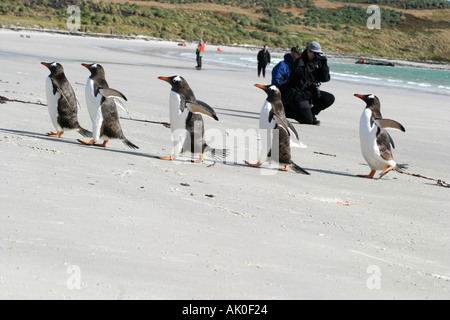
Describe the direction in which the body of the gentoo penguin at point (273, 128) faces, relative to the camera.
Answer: to the viewer's left

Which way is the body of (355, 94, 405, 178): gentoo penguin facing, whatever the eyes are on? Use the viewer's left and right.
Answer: facing to the left of the viewer

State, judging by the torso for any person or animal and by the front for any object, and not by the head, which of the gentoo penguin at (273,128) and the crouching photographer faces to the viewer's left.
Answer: the gentoo penguin

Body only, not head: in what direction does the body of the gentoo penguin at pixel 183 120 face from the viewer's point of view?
to the viewer's left

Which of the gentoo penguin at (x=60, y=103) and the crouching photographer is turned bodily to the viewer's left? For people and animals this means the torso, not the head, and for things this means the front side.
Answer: the gentoo penguin

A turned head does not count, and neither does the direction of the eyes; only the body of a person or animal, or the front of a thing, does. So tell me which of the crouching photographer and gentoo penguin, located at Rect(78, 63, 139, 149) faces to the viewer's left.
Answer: the gentoo penguin

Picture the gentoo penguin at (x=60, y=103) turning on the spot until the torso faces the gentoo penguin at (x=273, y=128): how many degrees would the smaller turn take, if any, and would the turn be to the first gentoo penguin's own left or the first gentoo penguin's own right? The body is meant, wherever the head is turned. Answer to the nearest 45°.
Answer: approximately 135° to the first gentoo penguin's own left

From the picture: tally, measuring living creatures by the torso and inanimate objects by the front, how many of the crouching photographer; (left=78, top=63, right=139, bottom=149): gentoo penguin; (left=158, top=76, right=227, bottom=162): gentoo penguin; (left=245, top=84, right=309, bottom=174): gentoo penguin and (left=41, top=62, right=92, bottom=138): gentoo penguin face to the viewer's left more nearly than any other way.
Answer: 4

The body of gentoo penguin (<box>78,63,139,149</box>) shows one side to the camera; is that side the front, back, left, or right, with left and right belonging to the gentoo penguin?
left

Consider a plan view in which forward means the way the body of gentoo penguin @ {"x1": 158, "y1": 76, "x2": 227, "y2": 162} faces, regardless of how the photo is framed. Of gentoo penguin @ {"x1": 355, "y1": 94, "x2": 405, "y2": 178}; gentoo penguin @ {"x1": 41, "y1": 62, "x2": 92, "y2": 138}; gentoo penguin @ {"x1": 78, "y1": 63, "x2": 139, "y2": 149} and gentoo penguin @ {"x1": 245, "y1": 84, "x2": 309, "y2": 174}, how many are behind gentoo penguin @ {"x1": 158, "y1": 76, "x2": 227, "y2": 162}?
2

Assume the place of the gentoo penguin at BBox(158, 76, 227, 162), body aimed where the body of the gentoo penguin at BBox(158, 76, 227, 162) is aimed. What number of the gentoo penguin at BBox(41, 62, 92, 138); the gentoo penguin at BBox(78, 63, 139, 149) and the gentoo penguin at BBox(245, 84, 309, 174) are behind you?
1

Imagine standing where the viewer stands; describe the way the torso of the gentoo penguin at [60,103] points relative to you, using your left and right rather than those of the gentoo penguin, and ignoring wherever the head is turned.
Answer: facing to the left of the viewer

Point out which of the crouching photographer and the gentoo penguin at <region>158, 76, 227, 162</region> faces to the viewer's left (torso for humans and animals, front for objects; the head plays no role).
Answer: the gentoo penguin

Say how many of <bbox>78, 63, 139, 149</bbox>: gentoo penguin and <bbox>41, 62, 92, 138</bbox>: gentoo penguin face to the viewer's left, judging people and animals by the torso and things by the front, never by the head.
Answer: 2
